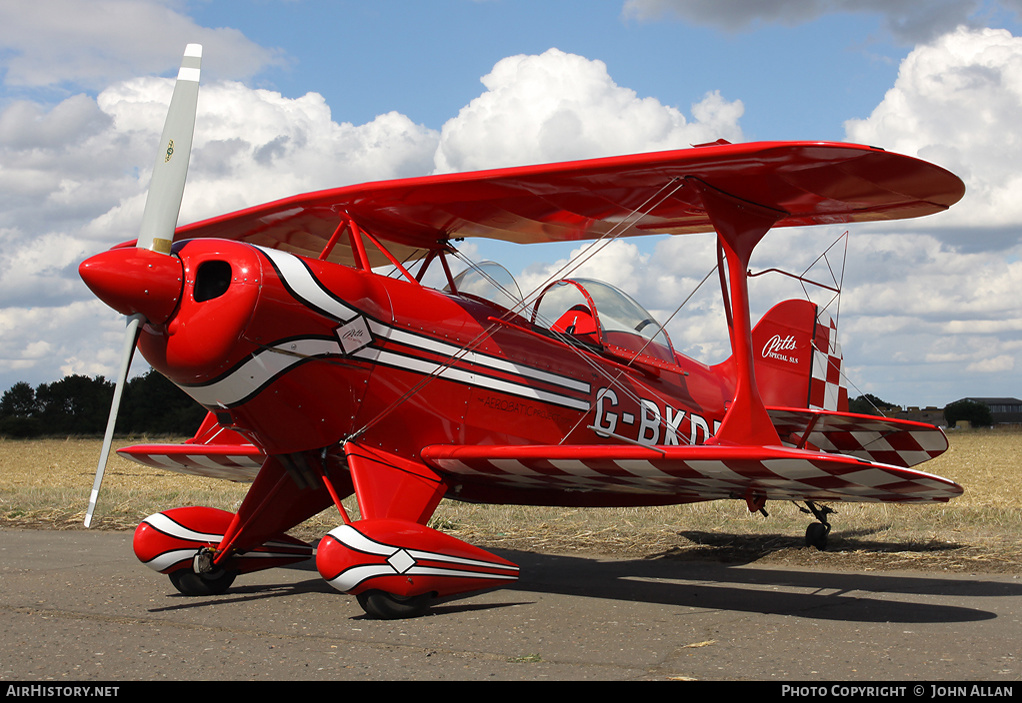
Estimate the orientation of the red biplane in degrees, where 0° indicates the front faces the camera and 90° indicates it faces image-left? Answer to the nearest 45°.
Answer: approximately 45°
